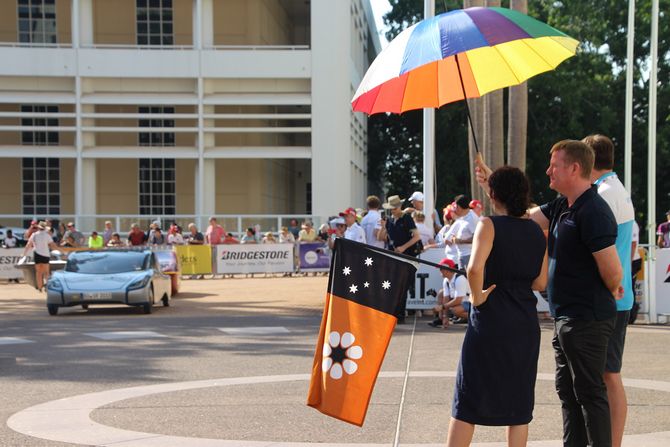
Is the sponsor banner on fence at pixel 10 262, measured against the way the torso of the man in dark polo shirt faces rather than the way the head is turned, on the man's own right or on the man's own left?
on the man's own right

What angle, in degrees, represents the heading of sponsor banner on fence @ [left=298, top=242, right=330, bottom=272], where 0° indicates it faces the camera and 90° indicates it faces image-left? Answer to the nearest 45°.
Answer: approximately 0°

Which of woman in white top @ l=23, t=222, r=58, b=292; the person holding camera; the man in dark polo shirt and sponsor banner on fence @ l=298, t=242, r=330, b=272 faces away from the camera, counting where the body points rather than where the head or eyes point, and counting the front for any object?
the woman in white top

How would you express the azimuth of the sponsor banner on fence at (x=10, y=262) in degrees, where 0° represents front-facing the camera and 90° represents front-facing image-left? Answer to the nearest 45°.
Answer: approximately 0°

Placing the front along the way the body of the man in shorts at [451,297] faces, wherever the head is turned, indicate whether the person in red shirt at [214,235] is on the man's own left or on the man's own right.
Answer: on the man's own right

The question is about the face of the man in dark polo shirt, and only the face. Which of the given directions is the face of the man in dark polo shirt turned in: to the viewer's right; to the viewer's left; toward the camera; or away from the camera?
to the viewer's left

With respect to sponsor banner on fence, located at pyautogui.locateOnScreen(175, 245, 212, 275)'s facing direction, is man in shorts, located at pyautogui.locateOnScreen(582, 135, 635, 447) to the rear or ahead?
ahead

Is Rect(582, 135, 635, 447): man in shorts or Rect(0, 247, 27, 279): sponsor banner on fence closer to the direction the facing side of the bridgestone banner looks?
the man in shorts

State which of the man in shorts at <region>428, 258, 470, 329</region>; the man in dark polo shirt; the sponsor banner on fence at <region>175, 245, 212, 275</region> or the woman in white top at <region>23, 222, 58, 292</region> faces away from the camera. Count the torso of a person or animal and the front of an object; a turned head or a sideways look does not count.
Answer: the woman in white top

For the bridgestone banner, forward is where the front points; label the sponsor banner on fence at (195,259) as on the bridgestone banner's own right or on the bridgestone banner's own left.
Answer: on the bridgestone banner's own right
